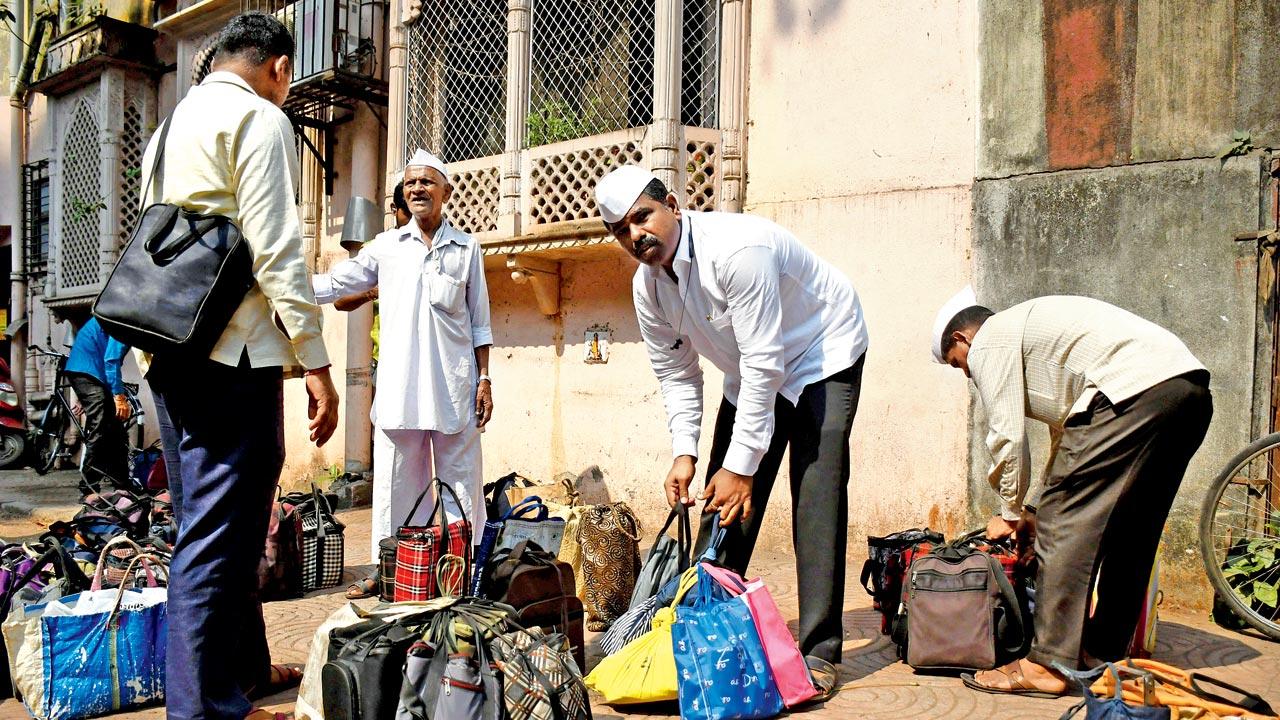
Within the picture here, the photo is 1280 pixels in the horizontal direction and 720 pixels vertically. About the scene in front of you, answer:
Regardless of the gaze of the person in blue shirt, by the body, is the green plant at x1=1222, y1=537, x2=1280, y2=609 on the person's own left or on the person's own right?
on the person's own right

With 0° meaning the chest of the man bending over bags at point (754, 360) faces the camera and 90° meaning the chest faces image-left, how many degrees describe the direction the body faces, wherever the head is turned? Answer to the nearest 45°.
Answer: approximately 45°

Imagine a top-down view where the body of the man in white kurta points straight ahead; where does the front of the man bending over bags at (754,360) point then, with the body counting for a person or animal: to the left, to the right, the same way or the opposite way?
to the right

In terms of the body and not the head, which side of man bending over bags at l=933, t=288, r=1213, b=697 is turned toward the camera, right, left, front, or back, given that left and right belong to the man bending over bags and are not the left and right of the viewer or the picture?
left

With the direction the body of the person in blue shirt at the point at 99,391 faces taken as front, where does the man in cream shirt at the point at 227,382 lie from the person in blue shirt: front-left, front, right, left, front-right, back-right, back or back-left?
right

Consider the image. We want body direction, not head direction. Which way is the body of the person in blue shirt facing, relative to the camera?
to the viewer's right

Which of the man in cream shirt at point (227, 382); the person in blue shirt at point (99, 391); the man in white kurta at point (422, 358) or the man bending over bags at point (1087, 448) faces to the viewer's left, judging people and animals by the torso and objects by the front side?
the man bending over bags

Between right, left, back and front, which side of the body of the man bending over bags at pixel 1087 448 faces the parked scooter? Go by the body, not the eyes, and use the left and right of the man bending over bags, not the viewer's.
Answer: front

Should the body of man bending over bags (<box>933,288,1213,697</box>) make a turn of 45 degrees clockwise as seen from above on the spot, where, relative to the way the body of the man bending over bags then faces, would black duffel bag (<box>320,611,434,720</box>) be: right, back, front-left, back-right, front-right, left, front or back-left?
left
